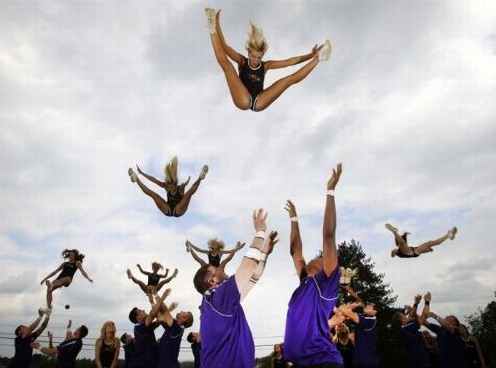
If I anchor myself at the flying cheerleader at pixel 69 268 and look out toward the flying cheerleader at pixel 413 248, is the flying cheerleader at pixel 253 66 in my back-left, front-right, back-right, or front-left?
front-right

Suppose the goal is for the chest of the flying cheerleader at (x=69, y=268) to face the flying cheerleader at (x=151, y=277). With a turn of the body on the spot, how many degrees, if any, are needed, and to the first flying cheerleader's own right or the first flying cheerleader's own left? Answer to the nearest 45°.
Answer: approximately 90° to the first flying cheerleader's own left

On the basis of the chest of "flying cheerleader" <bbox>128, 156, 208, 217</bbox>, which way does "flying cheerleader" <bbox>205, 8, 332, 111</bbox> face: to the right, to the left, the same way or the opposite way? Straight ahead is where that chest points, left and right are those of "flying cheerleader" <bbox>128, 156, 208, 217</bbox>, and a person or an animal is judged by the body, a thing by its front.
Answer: the same way

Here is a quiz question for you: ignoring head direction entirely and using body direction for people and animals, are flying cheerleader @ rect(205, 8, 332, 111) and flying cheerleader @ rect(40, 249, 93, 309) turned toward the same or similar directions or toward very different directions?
same or similar directions

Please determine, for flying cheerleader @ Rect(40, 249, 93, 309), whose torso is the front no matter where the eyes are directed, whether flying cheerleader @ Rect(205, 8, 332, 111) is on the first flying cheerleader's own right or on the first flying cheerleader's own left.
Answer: on the first flying cheerleader's own left

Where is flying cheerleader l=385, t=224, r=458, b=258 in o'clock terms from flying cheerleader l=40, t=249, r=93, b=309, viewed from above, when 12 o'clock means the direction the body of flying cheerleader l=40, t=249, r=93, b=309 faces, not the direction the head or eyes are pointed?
flying cheerleader l=385, t=224, r=458, b=258 is roughly at 8 o'clock from flying cheerleader l=40, t=249, r=93, b=309.

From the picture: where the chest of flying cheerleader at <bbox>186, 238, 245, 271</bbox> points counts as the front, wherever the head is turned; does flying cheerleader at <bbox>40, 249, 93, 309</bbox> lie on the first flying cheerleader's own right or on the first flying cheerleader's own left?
on the first flying cheerleader's own right

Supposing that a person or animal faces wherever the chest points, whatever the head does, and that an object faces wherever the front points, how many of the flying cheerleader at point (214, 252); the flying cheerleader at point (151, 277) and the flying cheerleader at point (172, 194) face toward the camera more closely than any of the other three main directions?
3

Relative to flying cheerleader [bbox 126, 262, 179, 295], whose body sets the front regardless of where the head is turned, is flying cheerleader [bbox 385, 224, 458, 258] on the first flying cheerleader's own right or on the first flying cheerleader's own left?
on the first flying cheerleader's own left

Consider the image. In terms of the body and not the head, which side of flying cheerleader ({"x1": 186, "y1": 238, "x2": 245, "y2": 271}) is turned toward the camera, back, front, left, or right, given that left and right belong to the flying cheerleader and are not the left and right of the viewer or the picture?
front

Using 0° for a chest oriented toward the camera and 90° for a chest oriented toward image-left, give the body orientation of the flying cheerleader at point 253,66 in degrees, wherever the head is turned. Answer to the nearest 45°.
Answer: approximately 0°

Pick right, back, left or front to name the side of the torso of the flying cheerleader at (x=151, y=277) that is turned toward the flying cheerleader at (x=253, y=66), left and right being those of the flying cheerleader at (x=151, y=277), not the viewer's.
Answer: front

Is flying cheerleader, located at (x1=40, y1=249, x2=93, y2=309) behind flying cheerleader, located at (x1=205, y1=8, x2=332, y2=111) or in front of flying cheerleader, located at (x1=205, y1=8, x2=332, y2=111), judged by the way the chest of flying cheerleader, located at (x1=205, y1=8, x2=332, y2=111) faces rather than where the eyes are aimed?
behind

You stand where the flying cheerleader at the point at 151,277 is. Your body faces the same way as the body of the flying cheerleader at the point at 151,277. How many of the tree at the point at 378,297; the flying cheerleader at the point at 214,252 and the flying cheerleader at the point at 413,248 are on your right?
0
